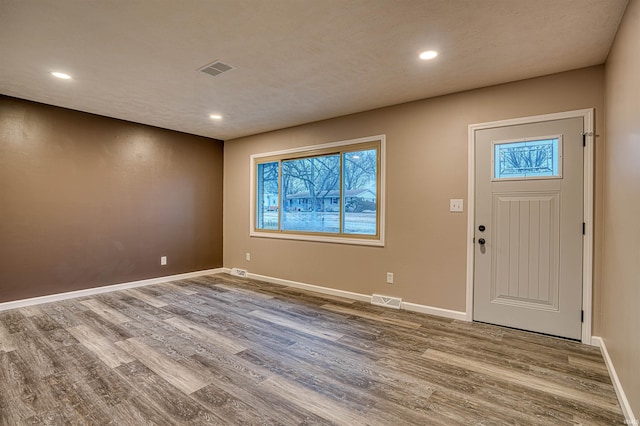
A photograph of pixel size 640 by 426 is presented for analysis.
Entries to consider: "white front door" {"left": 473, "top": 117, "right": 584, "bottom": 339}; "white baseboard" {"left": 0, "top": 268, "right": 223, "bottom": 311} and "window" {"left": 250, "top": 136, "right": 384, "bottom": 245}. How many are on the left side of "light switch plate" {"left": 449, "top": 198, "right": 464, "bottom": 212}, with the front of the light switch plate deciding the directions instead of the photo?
1

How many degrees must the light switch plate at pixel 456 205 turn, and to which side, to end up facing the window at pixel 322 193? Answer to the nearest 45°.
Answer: approximately 90° to its right

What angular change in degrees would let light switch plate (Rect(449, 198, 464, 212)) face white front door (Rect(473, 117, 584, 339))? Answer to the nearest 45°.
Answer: approximately 90° to its left

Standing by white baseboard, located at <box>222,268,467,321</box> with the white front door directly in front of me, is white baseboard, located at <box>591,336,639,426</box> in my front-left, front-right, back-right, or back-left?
front-right

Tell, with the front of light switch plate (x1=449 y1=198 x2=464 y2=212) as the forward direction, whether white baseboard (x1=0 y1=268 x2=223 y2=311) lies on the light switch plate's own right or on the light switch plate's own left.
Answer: on the light switch plate's own right

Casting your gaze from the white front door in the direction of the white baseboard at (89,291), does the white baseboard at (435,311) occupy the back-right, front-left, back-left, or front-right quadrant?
front-right

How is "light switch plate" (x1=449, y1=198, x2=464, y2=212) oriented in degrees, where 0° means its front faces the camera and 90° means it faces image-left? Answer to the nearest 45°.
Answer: approximately 0°

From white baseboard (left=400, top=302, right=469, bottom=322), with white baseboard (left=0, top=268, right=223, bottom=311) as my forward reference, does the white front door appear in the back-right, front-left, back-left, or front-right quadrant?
back-left

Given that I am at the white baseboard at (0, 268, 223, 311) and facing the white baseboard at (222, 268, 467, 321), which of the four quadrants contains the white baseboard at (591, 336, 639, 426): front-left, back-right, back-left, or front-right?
front-right
